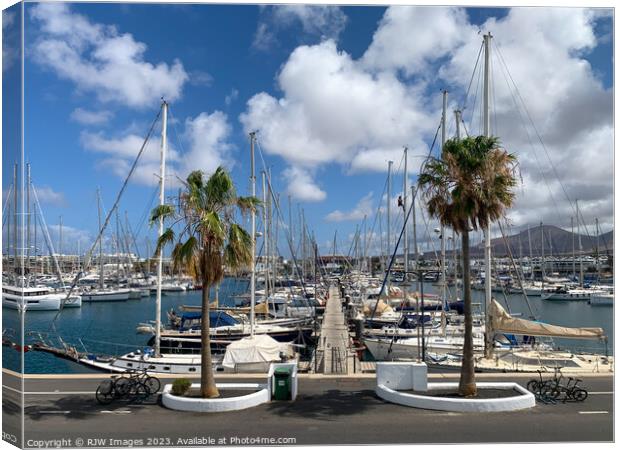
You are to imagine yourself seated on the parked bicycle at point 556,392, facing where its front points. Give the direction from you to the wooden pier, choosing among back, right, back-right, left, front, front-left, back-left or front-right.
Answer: front-right

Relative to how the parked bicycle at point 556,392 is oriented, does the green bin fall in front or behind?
in front

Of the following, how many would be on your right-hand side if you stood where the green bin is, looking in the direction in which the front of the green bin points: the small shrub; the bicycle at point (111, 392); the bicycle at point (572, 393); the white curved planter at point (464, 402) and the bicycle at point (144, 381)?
3

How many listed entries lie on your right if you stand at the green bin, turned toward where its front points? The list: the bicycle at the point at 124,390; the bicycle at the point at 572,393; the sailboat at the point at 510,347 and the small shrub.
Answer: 2

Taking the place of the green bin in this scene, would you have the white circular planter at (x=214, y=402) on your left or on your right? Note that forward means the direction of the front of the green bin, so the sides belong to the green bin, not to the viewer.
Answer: on your right

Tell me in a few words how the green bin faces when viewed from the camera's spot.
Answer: facing the viewer

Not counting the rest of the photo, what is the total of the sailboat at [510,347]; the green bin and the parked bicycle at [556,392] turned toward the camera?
1

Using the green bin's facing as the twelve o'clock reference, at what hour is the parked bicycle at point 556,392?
The parked bicycle is roughly at 9 o'clock from the green bin.

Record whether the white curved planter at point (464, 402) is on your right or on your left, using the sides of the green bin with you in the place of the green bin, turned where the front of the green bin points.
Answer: on your left
